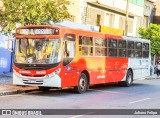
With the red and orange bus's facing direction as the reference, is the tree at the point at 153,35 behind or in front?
behind

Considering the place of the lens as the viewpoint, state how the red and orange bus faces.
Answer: facing the viewer and to the left of the viewer
